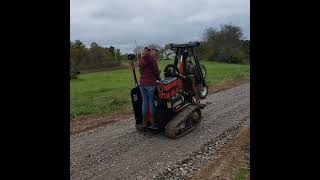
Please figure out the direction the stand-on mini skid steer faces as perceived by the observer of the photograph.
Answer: facing away from the viewer and to the right of the viewer
